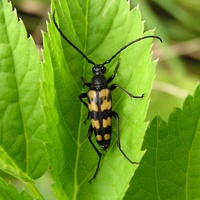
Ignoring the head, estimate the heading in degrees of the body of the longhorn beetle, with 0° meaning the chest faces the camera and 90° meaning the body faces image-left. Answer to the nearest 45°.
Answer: approximately 180°

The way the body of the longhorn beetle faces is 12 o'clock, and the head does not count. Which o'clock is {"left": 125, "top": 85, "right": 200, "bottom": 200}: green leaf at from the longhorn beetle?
The green leaf is roughly at 5 o'clock from the longhorn beetle.

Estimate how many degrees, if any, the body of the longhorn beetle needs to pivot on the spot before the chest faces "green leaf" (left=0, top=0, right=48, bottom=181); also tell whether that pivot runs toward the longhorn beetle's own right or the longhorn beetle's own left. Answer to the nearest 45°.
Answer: approximately 135° to the longhorn beetle's own left
